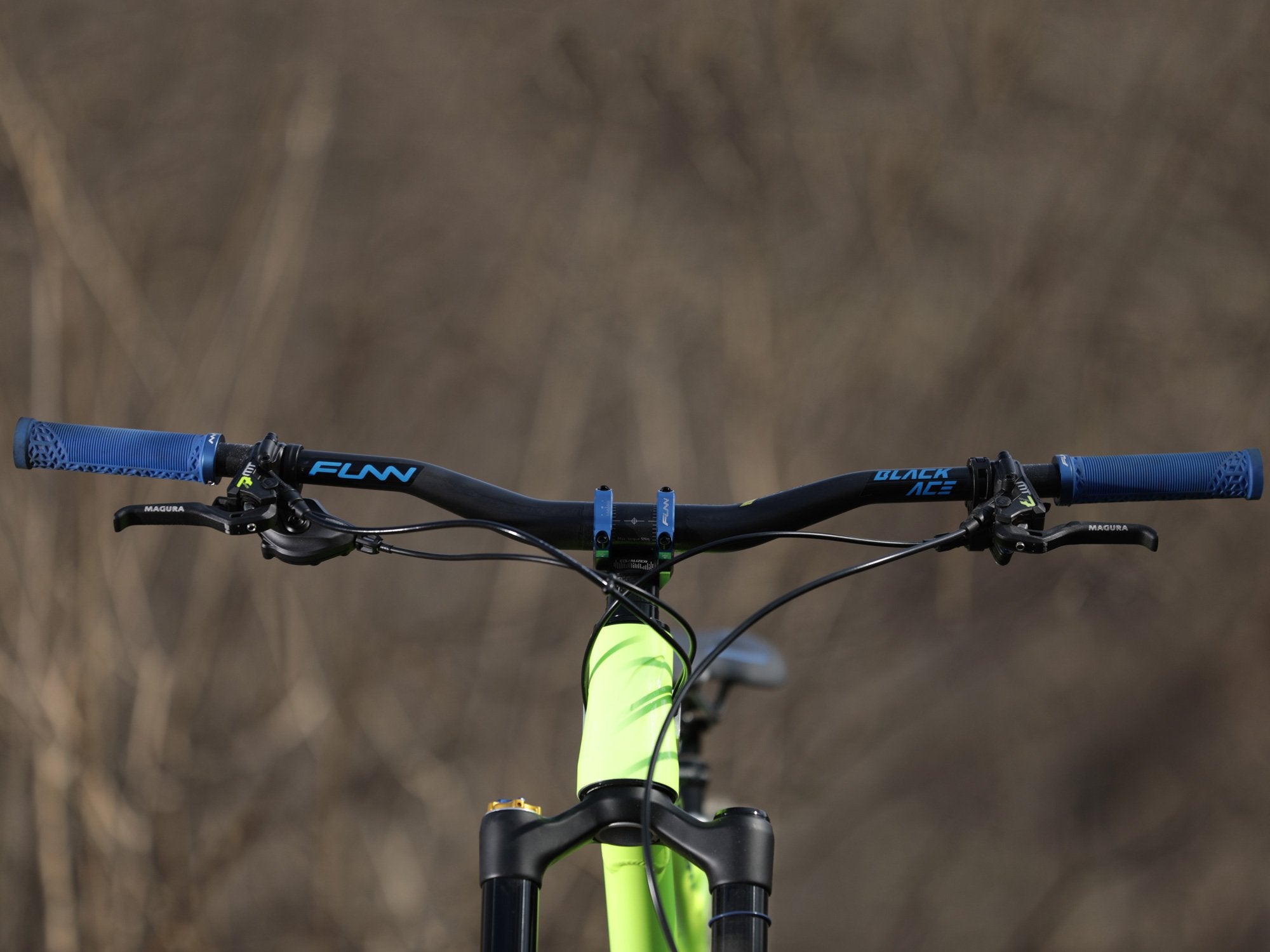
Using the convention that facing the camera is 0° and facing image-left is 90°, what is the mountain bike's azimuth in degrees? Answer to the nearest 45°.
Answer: approximately 0°
